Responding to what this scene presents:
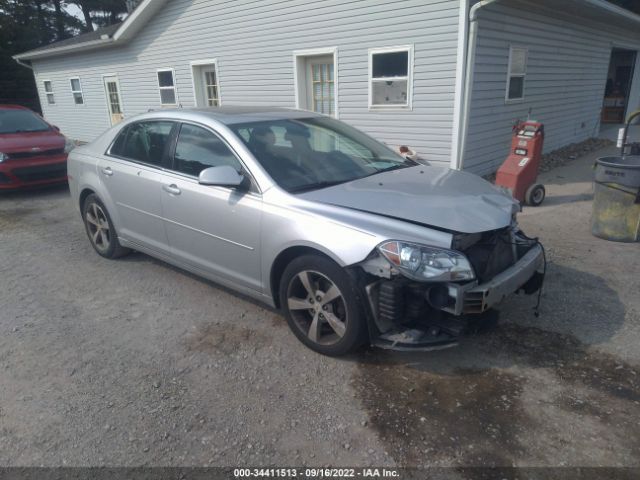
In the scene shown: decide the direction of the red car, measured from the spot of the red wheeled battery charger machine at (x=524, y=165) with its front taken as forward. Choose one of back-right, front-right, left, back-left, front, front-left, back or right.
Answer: front-right

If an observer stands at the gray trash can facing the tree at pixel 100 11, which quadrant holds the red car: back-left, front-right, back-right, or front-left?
front-left

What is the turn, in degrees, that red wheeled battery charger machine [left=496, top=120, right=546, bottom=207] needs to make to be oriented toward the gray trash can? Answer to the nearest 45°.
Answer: approximately 90° to its left

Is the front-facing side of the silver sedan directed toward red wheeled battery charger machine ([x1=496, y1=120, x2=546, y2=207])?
no

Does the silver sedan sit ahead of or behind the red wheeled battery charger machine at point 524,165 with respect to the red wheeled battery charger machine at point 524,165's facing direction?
ahead

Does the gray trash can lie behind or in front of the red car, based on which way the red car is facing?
in front

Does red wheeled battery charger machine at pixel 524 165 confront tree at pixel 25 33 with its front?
no

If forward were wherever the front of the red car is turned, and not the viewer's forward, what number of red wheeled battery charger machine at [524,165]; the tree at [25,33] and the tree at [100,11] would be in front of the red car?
1

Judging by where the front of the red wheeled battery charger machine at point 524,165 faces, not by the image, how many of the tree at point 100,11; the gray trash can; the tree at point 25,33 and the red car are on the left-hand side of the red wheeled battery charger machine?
1

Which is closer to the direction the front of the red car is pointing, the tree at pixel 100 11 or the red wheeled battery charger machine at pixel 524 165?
the red wheeled battery charger machine

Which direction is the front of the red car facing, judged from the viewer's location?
facing the viewer and to the right of the viewer

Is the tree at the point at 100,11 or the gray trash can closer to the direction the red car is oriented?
the gray trash can

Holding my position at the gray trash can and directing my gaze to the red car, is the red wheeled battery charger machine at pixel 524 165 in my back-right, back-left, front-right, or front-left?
front-right

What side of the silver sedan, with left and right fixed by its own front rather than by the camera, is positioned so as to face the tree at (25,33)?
back

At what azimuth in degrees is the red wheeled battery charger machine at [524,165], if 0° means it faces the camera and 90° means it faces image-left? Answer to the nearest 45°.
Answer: approximately 45°

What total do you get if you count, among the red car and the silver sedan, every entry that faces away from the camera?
0

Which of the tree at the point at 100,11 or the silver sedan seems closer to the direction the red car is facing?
the silver sedan

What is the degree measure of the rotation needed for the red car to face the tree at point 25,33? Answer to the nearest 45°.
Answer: approximately 135° to its left
